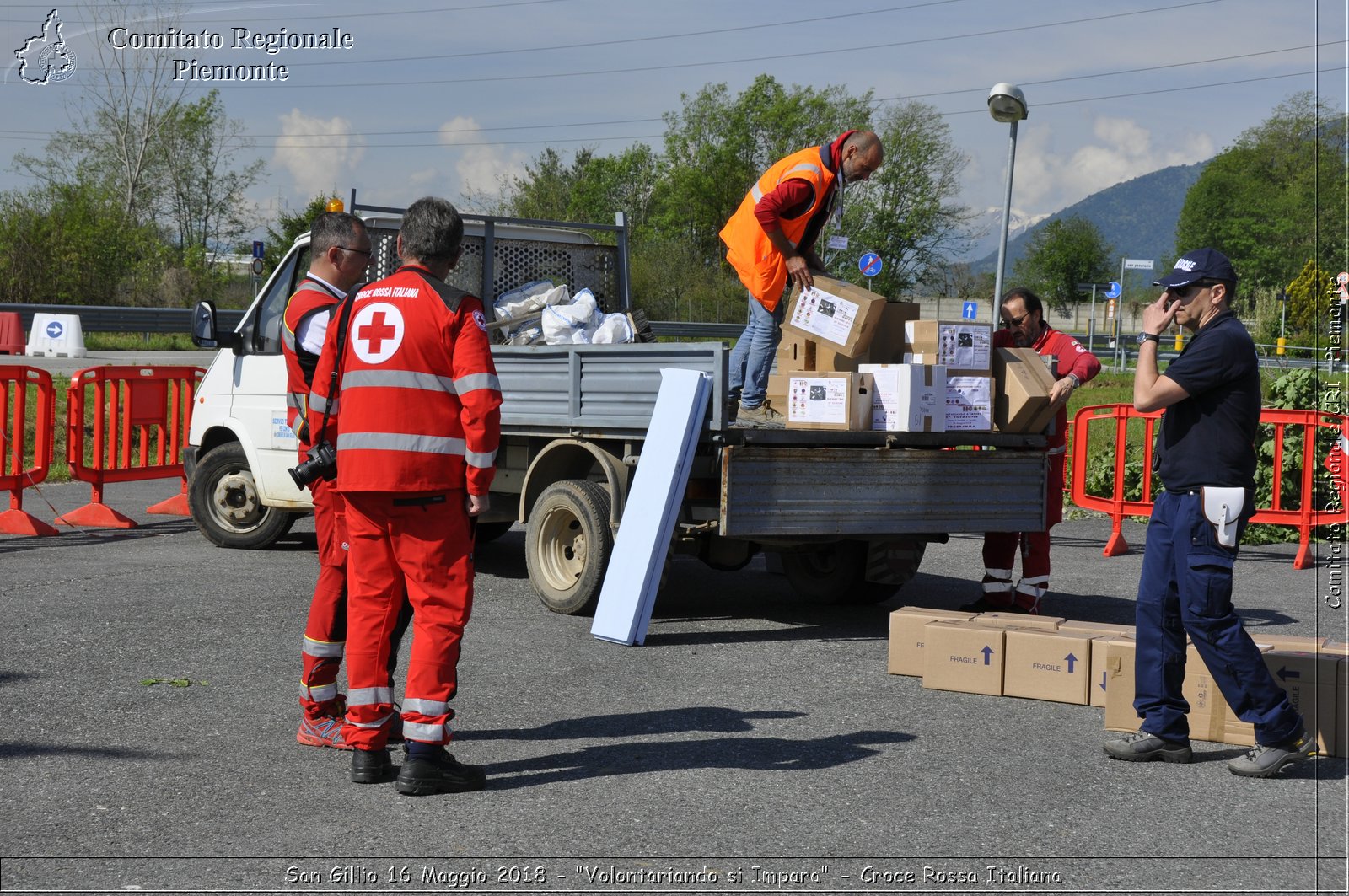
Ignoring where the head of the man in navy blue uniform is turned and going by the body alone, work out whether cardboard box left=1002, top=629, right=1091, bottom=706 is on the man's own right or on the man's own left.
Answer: on the man's own right

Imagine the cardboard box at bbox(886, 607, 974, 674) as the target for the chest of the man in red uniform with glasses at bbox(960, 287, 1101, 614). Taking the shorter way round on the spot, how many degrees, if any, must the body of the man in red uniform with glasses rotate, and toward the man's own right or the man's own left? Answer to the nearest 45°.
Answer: approximately 45° to the man's own left

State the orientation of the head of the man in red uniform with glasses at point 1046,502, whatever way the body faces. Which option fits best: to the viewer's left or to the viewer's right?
to the viewer's left

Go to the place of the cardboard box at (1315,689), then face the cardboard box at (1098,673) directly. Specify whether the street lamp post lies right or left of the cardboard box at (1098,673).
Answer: right

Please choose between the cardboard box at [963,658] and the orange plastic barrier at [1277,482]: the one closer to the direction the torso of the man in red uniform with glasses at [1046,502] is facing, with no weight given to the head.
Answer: the cardboard box

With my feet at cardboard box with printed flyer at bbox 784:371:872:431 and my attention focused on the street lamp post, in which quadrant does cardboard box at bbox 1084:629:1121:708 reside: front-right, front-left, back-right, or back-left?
back-right

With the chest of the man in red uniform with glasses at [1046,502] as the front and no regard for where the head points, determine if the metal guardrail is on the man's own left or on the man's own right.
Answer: on the man's own right

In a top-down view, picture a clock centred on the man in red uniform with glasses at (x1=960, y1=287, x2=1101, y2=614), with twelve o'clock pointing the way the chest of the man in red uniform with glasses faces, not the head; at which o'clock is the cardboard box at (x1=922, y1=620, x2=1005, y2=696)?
The cardboard box is roughly at 11 o'clock from the man in red uniform with glasses.

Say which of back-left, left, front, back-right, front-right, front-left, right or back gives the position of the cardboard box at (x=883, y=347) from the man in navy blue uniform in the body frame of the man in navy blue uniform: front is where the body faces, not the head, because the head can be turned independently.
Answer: front-right

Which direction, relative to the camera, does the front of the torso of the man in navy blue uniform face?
to the viewer's left
